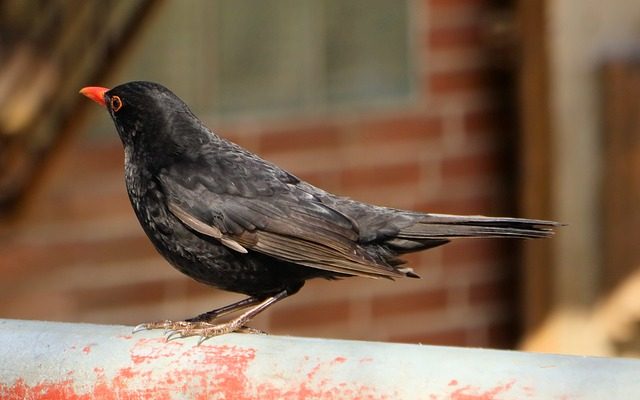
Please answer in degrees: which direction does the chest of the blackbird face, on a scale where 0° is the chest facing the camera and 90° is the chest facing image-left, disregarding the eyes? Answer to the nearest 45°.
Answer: approximately 90°
